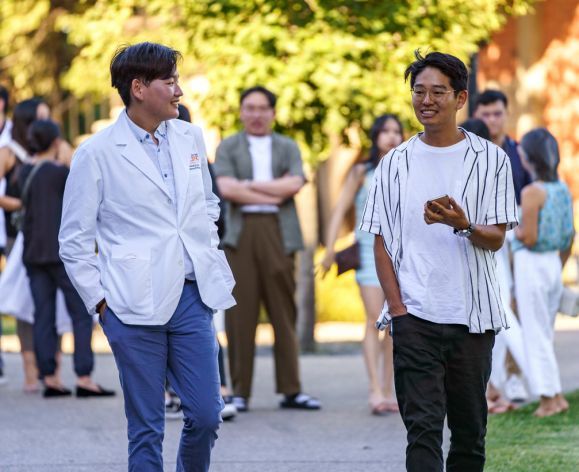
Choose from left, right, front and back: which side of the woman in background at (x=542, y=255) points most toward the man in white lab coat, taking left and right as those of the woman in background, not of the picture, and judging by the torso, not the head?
left

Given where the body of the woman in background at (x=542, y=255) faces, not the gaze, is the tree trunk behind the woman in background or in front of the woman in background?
in front

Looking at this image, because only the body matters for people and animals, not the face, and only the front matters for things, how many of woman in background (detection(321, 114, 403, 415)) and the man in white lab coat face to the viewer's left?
0

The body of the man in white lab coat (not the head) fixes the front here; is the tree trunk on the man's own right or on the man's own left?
on the man's own left

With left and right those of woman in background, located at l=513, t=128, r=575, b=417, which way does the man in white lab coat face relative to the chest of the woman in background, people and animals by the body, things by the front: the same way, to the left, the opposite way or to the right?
the opposite way

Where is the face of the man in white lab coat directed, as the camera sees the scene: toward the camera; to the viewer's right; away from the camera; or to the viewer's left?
to the viewer's right

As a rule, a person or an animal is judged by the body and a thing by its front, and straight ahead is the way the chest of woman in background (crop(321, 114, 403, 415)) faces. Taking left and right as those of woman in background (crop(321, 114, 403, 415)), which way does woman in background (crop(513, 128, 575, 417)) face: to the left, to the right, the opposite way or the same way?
the opposite way

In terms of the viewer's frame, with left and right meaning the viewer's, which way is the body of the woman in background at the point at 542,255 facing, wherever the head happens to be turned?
facing away from the viewer and to the left of the viewer

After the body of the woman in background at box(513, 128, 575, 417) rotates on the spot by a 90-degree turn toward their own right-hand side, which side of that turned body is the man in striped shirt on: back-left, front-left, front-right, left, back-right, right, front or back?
back-right

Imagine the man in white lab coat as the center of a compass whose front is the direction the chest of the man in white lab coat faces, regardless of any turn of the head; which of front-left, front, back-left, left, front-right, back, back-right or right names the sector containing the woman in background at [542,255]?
left

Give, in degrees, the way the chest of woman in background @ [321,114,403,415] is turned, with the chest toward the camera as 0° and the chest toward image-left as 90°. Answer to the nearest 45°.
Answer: approximately 315°
